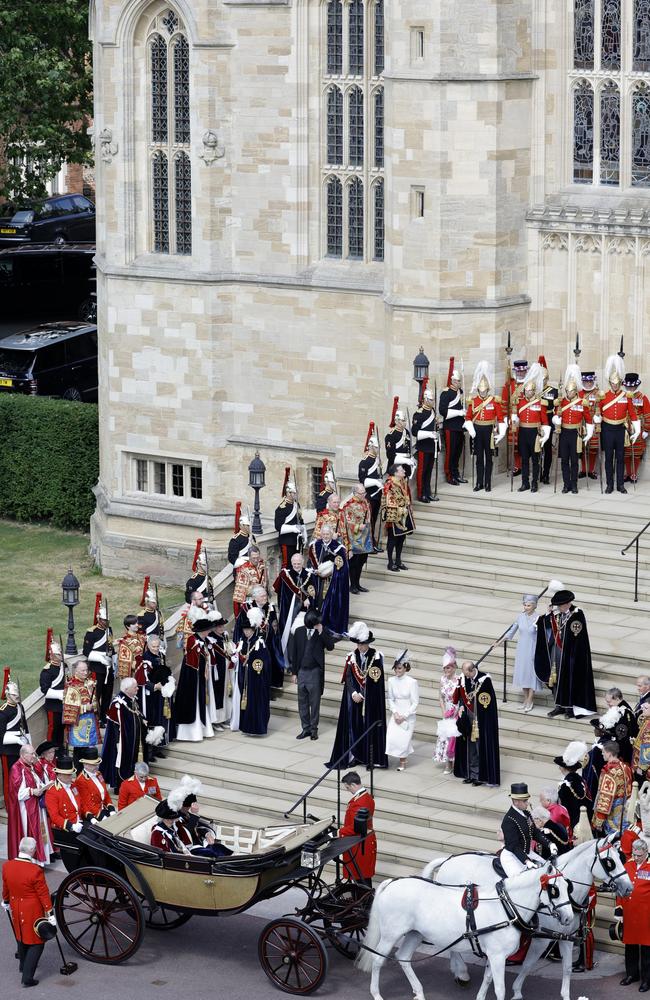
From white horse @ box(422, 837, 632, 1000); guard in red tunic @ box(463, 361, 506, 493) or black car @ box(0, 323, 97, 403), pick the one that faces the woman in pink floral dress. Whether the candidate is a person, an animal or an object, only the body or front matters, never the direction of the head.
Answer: the guard in red tunic

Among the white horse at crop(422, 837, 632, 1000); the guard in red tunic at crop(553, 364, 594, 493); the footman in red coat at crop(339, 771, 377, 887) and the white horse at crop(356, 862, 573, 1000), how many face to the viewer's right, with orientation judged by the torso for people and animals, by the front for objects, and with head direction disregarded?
2

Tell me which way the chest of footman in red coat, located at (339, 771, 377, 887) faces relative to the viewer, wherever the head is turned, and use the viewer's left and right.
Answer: facing to the left of the viewer

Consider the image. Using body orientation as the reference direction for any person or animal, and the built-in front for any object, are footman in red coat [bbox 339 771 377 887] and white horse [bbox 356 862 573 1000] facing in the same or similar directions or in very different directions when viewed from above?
very different directions

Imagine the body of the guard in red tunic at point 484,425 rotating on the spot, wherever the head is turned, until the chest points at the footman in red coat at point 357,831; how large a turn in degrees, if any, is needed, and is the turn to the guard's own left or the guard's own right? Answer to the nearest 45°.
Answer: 0° — they already face them

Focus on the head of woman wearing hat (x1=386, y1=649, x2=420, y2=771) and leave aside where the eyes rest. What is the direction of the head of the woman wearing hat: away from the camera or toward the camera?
toward the camera

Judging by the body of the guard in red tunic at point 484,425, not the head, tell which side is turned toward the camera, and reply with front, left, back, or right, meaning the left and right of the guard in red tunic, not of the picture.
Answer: front

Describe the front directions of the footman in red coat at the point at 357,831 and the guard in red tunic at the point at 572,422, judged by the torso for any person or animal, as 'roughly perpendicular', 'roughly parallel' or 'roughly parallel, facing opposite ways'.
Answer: roughly perpendicular

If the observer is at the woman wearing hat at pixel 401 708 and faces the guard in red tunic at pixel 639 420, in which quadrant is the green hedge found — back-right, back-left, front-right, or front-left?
front-left

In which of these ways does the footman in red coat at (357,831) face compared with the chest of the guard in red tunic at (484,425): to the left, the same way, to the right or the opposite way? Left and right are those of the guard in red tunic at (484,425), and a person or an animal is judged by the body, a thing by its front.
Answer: to the right

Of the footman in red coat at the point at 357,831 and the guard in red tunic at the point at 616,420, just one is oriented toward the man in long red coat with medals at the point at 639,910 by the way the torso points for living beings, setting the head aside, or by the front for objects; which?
the guard in red tunic at the point at 616,420

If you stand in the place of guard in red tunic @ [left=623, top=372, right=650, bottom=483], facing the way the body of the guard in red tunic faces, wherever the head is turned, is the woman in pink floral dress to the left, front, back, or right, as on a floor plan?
front

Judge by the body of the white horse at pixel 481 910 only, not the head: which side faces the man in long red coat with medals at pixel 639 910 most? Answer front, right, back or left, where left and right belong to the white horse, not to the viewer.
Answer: front

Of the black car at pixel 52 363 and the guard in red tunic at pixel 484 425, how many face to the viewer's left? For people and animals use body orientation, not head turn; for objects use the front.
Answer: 0

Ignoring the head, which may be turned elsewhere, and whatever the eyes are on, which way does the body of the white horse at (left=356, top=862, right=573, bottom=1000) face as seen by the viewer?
to the viewer's right

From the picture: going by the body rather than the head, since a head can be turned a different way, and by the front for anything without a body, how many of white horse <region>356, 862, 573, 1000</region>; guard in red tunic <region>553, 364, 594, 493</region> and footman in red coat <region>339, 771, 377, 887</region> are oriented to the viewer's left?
1

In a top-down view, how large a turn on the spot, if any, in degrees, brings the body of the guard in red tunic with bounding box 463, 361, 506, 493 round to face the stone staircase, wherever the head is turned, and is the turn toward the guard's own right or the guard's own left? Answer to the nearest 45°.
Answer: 0° — they already face it

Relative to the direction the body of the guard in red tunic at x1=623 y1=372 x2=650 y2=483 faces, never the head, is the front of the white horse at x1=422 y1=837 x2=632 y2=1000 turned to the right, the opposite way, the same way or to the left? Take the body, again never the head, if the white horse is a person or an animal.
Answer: to the left

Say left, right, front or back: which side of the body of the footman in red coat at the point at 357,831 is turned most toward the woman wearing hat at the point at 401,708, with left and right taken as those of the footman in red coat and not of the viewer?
right
